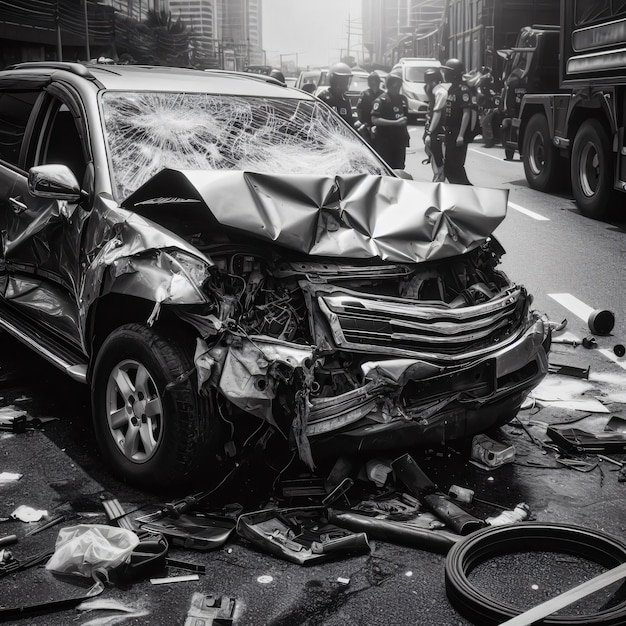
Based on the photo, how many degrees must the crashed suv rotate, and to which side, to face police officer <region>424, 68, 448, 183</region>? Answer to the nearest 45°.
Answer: approximately 135° to its left

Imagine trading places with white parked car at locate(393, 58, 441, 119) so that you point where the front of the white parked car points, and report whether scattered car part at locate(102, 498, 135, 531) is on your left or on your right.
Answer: on your right

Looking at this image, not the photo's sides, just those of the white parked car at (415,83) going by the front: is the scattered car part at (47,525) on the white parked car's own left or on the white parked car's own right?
on the white parked car's own right

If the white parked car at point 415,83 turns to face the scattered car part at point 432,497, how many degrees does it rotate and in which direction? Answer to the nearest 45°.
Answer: approximately 45° to its right

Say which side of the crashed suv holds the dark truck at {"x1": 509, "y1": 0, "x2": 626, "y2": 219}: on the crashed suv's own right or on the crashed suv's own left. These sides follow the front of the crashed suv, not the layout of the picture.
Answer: on the crashed suv's own left

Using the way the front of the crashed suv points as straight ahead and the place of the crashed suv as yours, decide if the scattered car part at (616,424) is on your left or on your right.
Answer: on your left

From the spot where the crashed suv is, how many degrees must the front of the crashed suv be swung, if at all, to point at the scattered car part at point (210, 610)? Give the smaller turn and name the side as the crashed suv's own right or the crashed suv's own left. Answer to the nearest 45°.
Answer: approximately 45° to the crashed suv's own right

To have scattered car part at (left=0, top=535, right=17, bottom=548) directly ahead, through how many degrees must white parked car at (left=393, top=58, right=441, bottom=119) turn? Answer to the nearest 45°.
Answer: approximately 45° to its right

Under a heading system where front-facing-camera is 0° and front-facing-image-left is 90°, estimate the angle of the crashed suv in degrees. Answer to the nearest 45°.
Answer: approximately 315°

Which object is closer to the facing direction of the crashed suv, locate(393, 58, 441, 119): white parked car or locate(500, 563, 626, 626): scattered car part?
the scattered car part

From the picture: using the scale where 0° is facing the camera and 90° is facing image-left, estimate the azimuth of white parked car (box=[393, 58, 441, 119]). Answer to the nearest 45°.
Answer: approximately 315°
